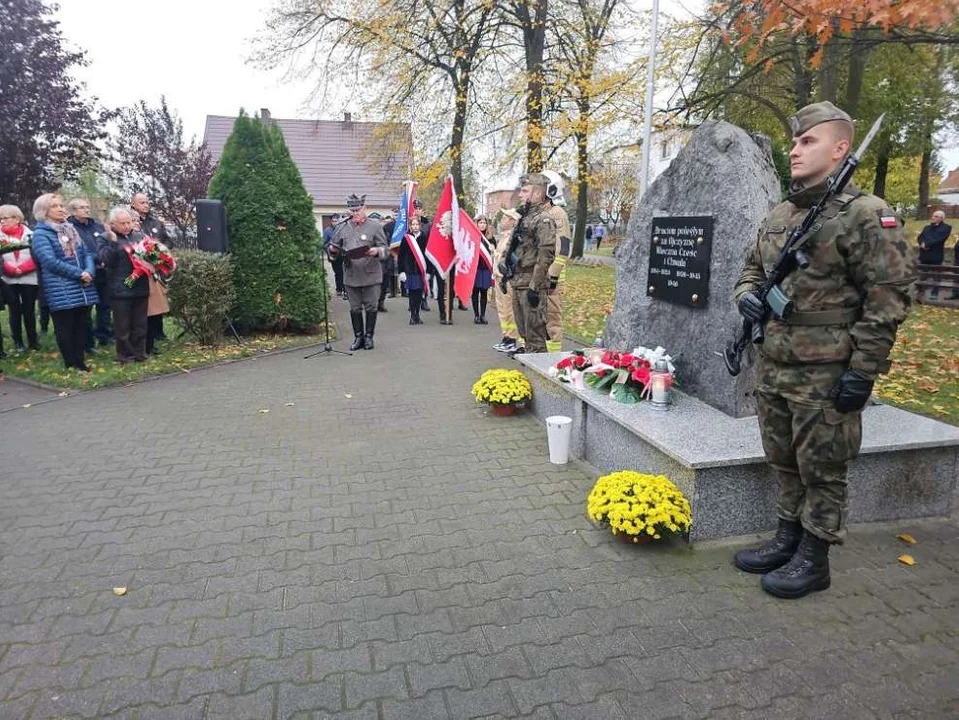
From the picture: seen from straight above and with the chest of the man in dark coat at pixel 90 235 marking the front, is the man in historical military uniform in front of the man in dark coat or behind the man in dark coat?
in front

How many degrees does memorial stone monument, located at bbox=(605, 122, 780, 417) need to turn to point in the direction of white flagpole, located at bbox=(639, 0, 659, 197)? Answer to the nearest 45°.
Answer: approximately 135° to its right

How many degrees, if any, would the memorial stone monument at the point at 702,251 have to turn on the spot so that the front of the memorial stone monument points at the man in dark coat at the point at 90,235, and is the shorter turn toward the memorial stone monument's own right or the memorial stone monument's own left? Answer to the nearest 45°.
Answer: approximately 45° to the memorial stone monument's own right

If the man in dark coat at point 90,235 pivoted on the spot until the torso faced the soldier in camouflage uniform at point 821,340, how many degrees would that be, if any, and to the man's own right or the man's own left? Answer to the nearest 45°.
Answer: approximately 45° to the man's own right

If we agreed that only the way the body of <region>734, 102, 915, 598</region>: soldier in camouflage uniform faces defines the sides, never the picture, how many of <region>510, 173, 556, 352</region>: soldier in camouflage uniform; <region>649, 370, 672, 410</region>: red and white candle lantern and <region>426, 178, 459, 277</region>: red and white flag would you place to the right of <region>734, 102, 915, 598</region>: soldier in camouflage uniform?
3

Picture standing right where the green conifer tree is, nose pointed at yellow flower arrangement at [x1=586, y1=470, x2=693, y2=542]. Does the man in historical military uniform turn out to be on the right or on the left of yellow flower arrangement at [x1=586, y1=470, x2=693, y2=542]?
left

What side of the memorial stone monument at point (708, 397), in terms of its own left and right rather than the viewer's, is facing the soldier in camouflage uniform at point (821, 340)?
left

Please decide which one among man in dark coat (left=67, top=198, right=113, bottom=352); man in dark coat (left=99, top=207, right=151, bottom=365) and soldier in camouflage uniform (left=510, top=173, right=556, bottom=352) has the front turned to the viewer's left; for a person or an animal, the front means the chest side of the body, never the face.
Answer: the soldier in camouflage uniform

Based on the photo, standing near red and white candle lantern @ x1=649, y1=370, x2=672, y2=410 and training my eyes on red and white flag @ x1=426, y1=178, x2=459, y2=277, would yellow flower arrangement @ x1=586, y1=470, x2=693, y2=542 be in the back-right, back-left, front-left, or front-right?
back-left
